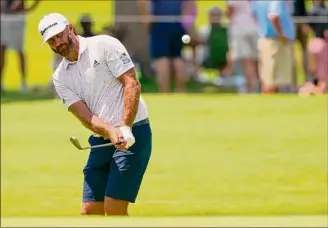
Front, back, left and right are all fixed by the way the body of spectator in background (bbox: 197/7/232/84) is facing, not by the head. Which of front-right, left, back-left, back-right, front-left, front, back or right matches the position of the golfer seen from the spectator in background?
front

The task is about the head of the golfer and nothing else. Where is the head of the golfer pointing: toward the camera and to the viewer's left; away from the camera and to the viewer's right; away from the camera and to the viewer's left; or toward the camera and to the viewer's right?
toward the camera and to the viewer's left

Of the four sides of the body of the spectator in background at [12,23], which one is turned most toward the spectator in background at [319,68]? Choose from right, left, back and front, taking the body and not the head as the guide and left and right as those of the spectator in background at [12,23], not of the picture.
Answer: left

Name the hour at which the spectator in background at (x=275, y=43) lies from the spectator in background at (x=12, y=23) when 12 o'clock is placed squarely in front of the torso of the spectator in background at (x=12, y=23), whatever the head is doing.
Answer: the spectator in background at (x=275, y=43) is roughly at 10 o'clock from the spectator in background at (x=12, y=23).

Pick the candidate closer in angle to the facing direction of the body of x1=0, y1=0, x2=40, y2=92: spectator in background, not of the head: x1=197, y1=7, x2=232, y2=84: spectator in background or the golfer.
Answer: the golfer

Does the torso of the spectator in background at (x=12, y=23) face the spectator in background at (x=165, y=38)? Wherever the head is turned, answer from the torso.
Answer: no

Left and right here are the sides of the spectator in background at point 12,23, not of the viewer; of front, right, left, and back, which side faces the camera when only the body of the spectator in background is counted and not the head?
front

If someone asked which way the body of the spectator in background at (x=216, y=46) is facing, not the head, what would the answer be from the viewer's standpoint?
toward the camera

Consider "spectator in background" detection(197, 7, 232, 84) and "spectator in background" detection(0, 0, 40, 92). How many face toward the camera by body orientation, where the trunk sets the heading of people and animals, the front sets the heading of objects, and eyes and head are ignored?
2

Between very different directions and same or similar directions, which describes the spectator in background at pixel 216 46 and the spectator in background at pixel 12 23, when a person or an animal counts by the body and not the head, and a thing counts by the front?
same or similar directions
